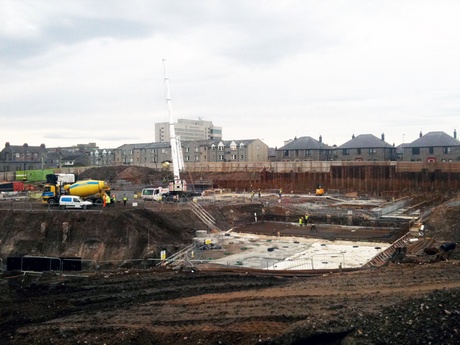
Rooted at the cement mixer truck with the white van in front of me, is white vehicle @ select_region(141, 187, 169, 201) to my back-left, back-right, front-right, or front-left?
back-left

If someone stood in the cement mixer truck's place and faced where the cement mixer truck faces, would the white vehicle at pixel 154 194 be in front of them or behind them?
behind

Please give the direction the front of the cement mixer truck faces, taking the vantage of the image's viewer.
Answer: facing to the left of the viewer

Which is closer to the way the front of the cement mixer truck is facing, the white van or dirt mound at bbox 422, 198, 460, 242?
the white van

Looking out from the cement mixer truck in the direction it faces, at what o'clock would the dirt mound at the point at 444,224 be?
The dirt mound is roughly at 7 o'clock from the cement mixer truck.

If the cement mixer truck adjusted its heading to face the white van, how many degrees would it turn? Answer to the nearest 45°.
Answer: approximately 90° to its left
